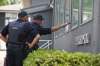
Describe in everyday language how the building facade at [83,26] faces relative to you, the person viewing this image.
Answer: facing the viewer and to the left of the viewer

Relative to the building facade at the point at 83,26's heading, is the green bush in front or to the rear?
in front

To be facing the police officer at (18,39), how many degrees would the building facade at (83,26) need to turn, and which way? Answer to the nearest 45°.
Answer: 0° — it already faces them

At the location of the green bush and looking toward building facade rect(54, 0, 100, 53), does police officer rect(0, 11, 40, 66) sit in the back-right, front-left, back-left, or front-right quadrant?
front-left
